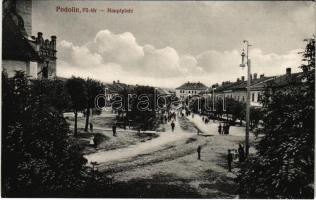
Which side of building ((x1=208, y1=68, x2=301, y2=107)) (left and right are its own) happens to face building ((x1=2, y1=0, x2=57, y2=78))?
front

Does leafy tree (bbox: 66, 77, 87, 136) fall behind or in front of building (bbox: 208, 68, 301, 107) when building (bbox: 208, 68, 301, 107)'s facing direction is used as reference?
in front

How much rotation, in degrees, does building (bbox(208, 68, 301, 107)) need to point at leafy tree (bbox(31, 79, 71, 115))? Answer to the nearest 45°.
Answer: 0° — it already faces it

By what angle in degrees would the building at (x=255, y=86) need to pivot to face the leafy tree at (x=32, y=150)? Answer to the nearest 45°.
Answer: approximately 45° to its left

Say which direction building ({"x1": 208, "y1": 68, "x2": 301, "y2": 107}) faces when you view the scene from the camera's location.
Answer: facing the viewer and to the left of the viewer
